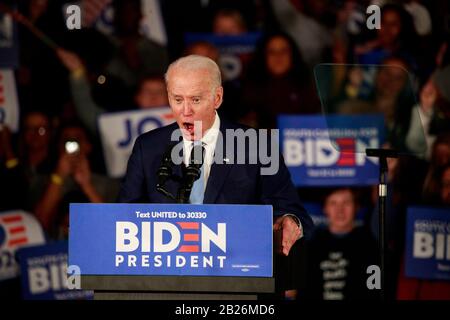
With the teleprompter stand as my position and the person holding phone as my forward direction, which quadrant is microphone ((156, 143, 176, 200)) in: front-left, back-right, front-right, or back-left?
front-left

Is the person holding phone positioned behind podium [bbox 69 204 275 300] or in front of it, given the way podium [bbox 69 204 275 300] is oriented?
behind

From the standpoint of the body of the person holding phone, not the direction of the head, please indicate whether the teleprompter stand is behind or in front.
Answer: in front

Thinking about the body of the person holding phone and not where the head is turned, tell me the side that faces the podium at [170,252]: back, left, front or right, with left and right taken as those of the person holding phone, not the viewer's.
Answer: front

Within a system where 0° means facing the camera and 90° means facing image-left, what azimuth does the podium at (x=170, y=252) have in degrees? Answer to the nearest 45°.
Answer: approximately 0°

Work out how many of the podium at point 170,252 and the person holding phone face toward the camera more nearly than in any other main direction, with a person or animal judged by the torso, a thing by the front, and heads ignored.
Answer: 2

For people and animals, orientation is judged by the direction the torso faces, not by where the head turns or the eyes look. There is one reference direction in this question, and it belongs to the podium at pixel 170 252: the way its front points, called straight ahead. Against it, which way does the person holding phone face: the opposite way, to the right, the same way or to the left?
the same way

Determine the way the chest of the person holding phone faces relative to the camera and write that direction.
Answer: toward the camera

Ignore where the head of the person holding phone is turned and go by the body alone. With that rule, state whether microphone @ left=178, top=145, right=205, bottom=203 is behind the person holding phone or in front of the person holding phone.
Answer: in front
